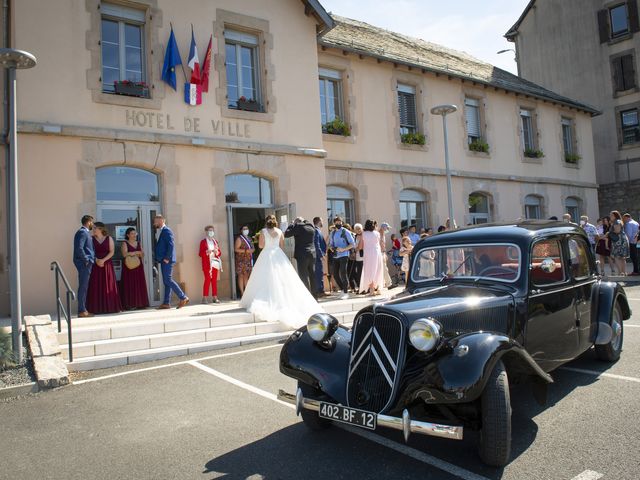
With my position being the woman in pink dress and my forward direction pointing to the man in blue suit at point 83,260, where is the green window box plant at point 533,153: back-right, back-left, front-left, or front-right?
back-right

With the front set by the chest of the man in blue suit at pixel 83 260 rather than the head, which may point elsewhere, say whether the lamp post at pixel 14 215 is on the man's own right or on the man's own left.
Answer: on the man's own right

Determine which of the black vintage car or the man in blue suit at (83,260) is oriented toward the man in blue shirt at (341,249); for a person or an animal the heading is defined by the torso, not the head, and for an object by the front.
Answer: the man in blue suit at (83,260)

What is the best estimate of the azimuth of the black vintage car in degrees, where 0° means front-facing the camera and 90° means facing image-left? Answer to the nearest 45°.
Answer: approximately 45°

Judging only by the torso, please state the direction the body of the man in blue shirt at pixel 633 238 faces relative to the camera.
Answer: to the viewer's left

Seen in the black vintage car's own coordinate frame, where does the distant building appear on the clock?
The distant building is roughly at 5 o'clock from the black vintage car.

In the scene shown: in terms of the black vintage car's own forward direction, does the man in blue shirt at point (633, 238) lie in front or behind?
behind

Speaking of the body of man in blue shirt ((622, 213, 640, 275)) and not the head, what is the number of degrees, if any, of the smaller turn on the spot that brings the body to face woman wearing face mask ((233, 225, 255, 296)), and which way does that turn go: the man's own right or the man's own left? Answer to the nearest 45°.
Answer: approximately 45° to the man's own left

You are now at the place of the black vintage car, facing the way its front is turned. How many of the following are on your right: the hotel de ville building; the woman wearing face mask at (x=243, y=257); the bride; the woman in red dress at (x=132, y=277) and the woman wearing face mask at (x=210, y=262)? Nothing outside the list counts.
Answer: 5

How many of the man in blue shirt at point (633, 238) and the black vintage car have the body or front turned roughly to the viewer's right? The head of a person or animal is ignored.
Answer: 0

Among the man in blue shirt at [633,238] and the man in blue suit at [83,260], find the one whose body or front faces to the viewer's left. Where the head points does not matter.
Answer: the man in blue shirt at [633,238]

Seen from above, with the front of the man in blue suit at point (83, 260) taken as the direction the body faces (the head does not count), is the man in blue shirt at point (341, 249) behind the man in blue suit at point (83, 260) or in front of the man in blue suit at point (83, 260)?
in front

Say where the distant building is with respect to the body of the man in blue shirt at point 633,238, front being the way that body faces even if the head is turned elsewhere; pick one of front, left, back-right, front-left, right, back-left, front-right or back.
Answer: right

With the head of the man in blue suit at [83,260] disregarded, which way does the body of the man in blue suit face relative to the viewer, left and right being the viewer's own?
facing to the right of the viewer
